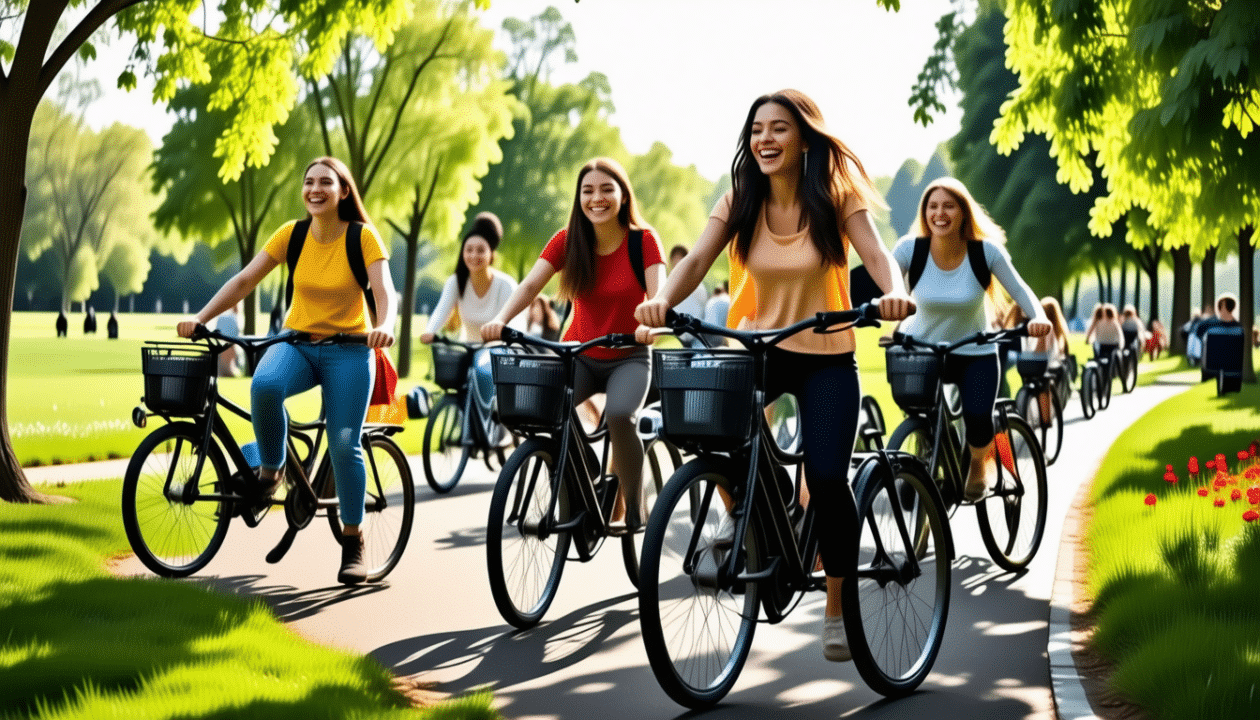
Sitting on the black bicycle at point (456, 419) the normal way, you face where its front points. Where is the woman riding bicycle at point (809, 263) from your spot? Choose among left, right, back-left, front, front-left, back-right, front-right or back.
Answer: front-left

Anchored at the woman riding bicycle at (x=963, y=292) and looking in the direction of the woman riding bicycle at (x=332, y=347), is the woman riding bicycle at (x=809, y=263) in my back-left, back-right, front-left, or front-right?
front-left

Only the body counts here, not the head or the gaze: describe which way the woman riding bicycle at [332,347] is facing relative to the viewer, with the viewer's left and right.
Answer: facing the viewer and to the left of the viewer

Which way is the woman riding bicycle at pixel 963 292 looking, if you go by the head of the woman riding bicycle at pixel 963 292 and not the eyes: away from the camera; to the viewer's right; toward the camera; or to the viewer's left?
toward the camera

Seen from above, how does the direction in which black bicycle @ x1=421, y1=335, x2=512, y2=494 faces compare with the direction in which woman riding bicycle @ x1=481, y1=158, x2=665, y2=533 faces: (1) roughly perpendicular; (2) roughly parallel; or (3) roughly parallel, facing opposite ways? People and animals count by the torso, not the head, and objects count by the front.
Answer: roughly parallel

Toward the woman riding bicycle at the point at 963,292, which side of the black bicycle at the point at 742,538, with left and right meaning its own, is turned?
back

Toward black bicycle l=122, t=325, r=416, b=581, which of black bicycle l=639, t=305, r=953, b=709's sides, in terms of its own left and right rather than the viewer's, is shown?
right

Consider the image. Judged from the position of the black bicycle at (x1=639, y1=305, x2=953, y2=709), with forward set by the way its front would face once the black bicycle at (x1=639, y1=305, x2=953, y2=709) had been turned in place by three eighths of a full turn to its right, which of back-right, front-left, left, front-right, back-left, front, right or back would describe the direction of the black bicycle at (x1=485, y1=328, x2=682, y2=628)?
front-left

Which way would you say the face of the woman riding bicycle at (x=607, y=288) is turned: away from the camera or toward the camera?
toward the camera

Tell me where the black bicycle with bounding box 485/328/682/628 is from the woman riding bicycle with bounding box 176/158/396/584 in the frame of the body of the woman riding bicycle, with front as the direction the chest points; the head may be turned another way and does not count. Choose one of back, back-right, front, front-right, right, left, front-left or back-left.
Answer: left

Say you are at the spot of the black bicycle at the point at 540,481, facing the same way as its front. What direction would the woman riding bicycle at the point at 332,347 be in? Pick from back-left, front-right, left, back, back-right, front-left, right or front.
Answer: right

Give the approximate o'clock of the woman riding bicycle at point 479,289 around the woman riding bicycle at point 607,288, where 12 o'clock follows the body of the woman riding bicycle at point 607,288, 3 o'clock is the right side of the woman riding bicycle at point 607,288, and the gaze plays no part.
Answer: the woman riding bicycle at point 479,289 is roughly at 4 o'clock from the woman riding bicycle at point 607,288.

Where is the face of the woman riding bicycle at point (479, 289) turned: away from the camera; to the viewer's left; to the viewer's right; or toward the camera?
toward the camera

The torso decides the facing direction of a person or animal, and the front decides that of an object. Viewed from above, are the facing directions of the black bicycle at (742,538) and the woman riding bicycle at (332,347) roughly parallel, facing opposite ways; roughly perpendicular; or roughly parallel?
roughly parallel

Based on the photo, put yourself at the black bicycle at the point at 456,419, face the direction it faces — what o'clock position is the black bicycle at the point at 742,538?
the black bicycle at the point at 742,538 is roughly at 10 o'clock from the black bicycle at the point at 456,419.

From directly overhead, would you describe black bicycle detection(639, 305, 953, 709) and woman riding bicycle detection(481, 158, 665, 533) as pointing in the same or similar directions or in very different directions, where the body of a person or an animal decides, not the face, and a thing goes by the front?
same or similar directions
